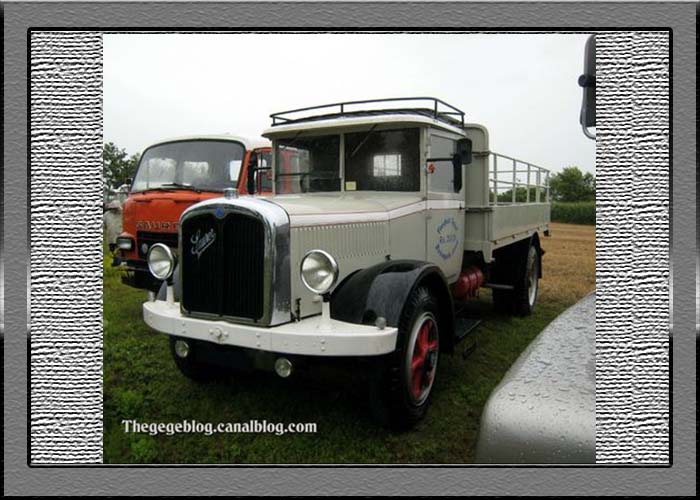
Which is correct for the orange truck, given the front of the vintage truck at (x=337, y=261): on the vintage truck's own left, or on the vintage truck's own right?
on the vintage truck's own right

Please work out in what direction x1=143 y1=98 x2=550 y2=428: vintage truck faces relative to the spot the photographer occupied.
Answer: facing the viewer and to the left of the viewer

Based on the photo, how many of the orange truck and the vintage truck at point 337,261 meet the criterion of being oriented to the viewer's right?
0

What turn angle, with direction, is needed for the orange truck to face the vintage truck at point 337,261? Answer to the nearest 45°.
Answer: approximately 45° to its left
